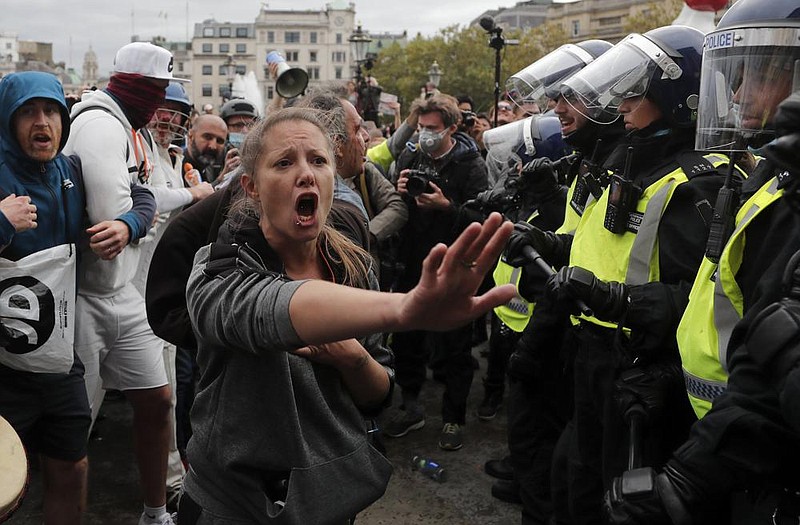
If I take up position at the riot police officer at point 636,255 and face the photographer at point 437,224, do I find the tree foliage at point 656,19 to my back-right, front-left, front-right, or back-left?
front-right

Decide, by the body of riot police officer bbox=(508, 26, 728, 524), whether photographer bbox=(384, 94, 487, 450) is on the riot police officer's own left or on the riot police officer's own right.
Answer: on the riot police officer's own right

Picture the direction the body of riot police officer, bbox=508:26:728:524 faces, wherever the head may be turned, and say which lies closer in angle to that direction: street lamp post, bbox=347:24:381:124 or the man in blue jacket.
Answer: the man in blue jacket

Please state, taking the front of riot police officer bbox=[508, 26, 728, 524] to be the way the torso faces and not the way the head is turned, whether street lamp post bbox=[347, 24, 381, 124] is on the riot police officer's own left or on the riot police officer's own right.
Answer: on the riot police officer's own right

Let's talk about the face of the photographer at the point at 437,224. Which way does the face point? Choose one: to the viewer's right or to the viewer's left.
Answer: to the viewer's left

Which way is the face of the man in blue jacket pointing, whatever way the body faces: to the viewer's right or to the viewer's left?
to the viewer's right

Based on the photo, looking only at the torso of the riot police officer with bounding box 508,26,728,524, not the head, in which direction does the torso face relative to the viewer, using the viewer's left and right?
facing the viewer and to the left of the viewer

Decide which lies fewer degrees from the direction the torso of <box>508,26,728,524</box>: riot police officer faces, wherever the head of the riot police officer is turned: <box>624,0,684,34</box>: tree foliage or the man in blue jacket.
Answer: the man in blue jacket

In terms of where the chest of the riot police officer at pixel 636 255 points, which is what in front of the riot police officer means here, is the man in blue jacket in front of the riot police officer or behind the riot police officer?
in front

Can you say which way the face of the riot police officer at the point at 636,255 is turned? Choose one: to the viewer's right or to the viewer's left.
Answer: to the viewer's left

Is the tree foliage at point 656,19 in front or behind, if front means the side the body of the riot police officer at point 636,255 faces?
behind
